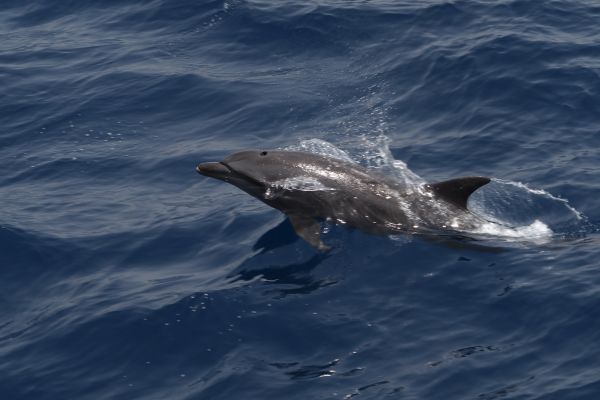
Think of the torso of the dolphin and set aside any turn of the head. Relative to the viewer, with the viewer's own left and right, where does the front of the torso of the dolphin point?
facing to the left of the viewer
